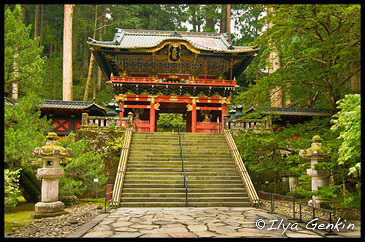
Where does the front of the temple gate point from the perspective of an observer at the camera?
facing the viewer

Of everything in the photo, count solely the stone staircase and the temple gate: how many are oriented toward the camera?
2

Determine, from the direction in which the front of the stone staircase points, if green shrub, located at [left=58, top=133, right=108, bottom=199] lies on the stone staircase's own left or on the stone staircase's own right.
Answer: on the stone staircase's own right

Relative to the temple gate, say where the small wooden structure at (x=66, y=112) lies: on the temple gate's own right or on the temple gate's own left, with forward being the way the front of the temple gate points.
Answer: on the temple gate's own right

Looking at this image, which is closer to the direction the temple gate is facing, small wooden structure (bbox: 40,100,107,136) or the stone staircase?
the stone staircase

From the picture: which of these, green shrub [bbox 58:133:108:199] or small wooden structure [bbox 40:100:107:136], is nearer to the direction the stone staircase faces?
the green shrub

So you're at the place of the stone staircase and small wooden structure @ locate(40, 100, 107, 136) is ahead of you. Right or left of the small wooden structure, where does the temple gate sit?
right

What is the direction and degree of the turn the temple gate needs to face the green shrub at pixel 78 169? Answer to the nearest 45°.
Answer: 0° — it already faces it

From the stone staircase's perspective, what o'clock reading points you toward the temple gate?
The temple gate is roughly at 6 o'clock from the stone staircase.

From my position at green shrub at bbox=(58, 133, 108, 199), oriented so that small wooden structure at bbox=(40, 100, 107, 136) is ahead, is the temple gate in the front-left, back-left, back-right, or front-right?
front-right

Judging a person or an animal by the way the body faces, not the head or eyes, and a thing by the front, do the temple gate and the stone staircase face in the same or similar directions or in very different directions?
same or similar directions

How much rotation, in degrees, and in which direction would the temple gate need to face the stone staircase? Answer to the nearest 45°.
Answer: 0° — it already faces it

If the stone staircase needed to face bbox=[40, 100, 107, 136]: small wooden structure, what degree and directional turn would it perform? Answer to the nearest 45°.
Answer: approximately 135° to its right
